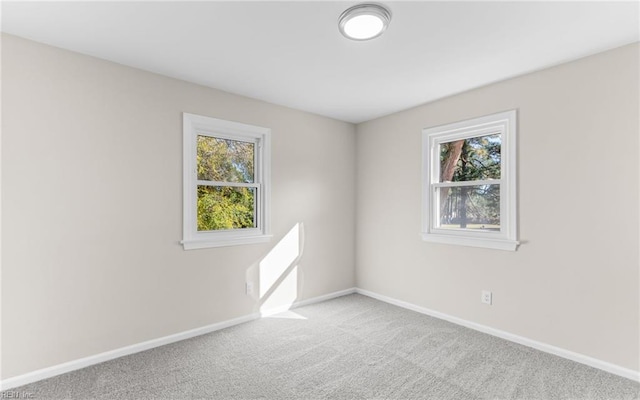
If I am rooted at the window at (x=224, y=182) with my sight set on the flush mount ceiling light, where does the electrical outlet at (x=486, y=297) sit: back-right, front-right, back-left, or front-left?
front-left

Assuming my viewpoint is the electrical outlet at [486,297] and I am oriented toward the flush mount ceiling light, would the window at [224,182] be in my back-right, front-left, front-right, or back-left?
front-right

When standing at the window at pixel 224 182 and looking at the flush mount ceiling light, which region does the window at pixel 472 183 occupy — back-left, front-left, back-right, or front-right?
front-left

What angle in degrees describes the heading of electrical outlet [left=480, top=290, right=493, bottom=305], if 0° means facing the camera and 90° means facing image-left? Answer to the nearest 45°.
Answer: approximately 45°

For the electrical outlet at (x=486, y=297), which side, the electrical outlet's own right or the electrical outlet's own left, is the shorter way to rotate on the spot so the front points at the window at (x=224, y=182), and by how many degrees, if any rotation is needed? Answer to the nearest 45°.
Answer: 0° — it already faces it
